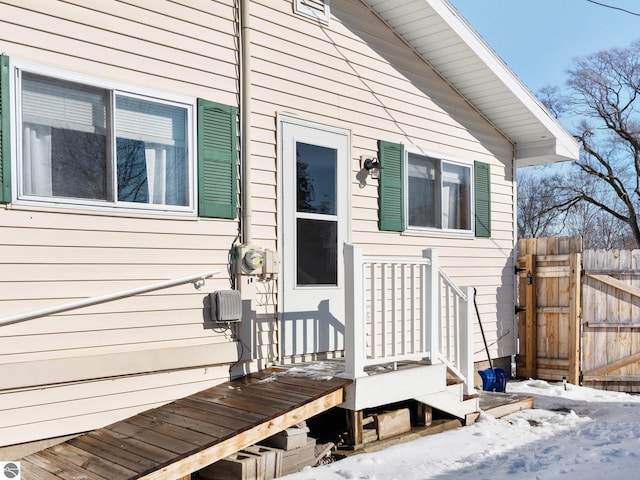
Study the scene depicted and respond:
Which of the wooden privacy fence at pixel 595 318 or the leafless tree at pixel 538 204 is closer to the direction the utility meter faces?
the wooden privacy fence

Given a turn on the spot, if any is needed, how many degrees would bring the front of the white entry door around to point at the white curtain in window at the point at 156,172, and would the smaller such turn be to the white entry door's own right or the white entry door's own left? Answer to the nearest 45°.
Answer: approximately 90° to the white entry door's own right

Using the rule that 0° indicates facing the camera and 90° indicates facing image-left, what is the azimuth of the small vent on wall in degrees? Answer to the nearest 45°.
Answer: approximately 315°

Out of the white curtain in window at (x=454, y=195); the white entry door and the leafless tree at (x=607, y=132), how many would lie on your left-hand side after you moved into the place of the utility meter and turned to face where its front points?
3

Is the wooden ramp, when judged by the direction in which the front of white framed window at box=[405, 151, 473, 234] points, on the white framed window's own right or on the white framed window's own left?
on the white framed window's own right

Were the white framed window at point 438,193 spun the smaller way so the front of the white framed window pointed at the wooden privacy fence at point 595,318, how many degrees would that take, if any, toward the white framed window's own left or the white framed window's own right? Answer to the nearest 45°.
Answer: approximately 90° to the white framed window's own left

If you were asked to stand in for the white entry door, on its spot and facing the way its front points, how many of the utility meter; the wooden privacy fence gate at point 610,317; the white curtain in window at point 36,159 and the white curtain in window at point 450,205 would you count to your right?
2

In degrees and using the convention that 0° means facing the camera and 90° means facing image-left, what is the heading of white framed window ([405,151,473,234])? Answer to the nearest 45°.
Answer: approximately 315°

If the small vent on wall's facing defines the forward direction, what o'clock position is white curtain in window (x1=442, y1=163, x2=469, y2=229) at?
The white curtain in window is roughly at 9 o'clock from the small vent on wall.
